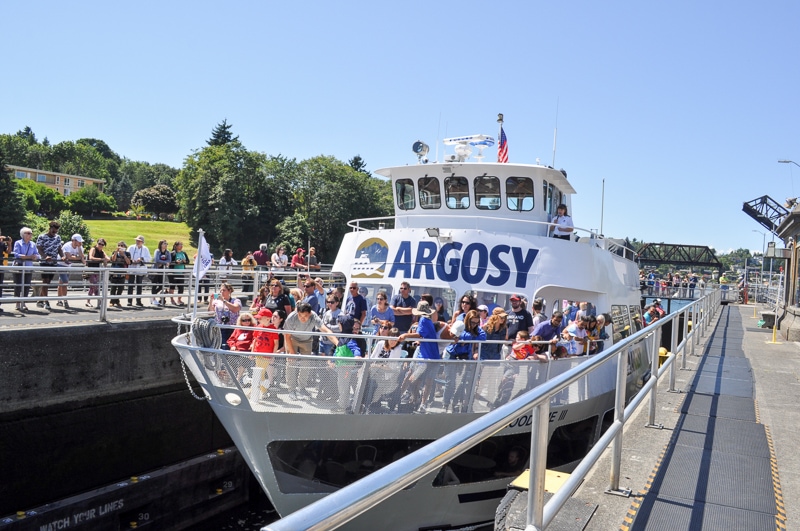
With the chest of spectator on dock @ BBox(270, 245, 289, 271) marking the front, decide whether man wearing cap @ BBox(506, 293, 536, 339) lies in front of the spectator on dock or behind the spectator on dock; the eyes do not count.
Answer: in front

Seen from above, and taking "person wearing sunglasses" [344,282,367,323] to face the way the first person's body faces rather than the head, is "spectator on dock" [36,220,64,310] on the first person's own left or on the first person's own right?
on the first person's own right

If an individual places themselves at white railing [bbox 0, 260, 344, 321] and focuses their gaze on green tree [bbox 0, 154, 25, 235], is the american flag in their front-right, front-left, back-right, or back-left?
back-right

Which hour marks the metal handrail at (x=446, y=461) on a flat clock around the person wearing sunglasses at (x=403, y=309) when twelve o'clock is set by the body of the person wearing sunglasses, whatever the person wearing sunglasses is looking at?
The metal handrail is roughly at 12 o'clock from the person wearing sunglasses.

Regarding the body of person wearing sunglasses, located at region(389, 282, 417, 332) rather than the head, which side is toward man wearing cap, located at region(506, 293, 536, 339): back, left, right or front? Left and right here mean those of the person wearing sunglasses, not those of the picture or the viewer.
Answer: left

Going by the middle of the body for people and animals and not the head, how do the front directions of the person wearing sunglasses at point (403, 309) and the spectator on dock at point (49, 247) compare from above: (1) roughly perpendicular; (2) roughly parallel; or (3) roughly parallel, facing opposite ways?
roughly perpendicular

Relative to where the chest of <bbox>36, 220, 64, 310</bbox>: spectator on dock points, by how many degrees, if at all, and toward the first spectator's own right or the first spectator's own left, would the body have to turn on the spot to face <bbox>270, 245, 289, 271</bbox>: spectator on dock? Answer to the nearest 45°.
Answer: approximately 90° to the first spectator's own left

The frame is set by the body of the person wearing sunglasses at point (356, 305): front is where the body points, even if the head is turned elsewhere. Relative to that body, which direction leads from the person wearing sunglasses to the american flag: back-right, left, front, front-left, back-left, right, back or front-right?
back

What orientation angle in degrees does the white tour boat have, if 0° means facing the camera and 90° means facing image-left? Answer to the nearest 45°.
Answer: approximately 45°

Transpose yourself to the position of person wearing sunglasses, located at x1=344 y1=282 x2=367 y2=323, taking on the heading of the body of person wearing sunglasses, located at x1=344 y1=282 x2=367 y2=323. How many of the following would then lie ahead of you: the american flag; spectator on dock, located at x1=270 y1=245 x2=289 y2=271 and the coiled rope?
1

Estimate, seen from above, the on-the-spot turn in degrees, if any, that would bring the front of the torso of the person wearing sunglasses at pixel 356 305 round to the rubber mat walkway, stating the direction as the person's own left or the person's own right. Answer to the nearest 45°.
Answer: approximately 90° to the person's own left
